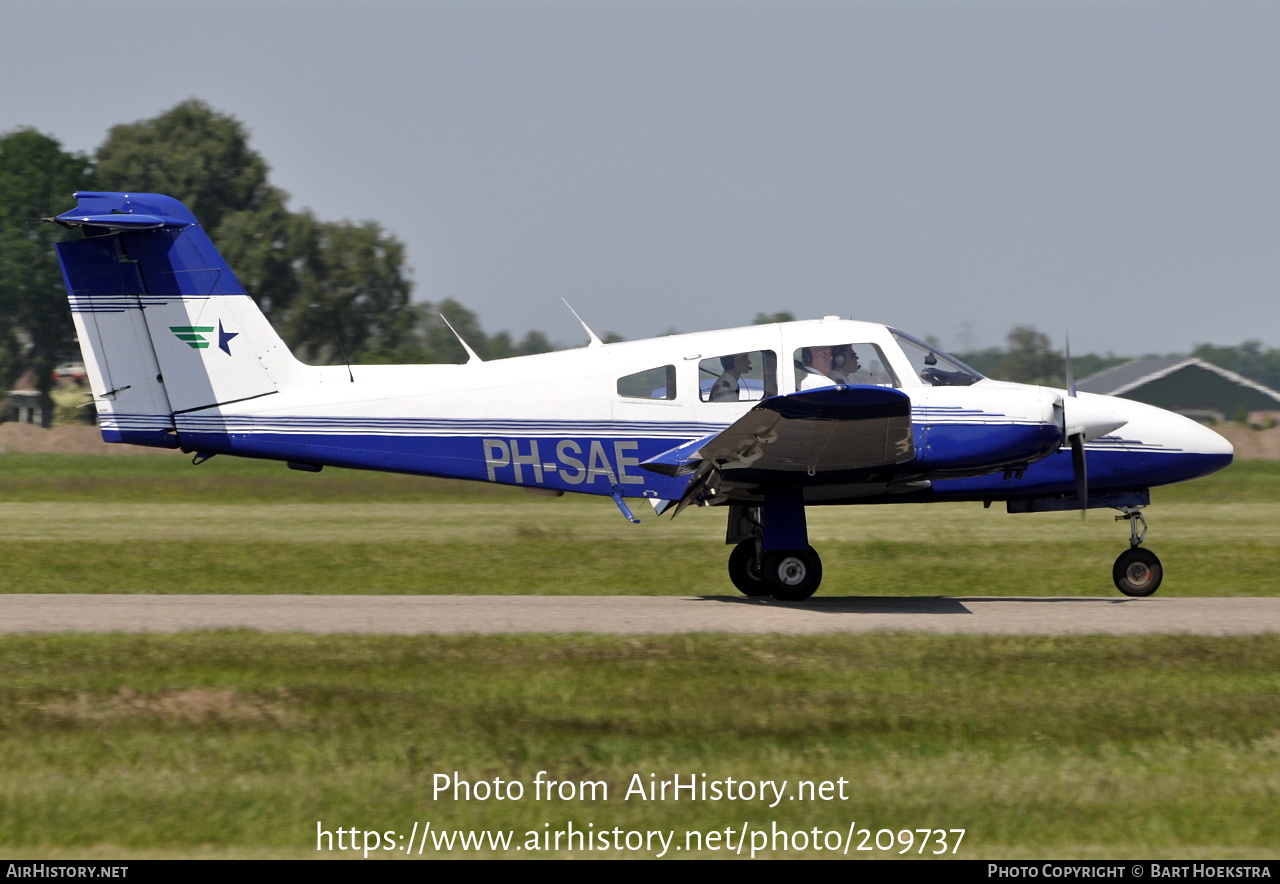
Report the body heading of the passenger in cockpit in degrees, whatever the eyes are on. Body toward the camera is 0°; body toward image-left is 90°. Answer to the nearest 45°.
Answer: approximately 270°

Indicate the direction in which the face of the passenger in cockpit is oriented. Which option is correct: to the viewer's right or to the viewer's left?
to the viewer's right

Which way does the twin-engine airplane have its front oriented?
to the viewer's right
